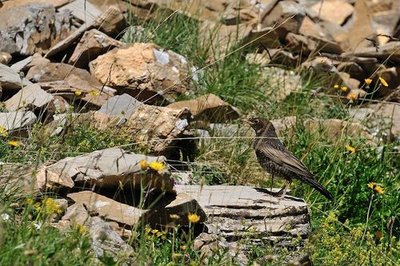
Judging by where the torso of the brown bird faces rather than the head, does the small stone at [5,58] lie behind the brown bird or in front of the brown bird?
in front

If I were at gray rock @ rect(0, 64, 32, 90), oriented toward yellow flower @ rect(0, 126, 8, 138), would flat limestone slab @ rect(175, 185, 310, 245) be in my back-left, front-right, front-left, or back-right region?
front-left

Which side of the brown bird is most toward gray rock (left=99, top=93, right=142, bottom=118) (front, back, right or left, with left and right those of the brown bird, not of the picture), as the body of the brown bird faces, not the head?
front

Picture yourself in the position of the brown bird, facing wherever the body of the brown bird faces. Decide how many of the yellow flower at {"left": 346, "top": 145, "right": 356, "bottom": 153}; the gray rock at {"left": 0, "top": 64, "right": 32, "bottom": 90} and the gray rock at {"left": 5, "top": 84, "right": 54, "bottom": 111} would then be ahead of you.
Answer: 2

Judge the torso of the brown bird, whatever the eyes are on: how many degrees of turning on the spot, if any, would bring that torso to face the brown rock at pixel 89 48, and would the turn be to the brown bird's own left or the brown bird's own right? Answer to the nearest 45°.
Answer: approximately 45° to the brown bird's own right

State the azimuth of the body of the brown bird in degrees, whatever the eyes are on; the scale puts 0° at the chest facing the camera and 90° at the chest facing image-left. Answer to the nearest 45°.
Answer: approximately 90°

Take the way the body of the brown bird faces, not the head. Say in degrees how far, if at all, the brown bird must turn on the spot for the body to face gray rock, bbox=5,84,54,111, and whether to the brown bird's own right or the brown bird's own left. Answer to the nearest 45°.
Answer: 0° — it already faces it

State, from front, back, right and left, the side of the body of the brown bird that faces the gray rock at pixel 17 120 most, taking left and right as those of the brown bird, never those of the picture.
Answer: front

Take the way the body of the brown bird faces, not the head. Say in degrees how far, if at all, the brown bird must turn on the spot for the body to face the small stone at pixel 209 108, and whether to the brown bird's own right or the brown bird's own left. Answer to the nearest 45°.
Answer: approximately 45° to the brown bird's own right

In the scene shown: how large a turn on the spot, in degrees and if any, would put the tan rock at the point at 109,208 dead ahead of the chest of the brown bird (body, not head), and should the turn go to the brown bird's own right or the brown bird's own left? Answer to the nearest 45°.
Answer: approximately 45° to the brown bird's own left

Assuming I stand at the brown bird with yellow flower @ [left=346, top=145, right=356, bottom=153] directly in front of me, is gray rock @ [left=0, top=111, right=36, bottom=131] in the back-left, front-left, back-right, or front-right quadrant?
back-left

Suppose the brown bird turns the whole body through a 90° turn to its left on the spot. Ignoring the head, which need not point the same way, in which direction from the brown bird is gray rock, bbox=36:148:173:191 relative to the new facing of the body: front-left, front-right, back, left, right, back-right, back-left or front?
front-right
